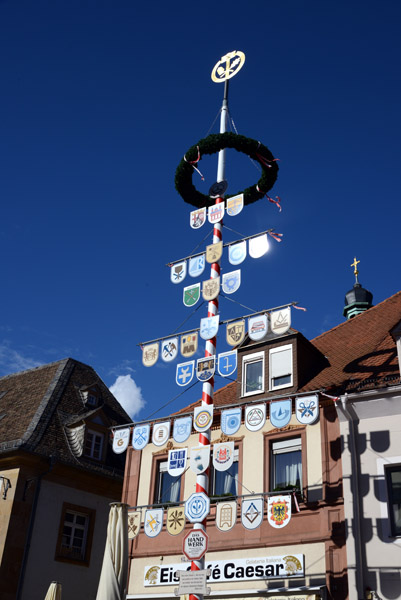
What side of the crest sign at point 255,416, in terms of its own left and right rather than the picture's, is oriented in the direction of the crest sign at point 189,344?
right

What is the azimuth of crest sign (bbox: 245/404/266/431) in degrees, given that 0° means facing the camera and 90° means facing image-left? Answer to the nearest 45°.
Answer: approximately 0°

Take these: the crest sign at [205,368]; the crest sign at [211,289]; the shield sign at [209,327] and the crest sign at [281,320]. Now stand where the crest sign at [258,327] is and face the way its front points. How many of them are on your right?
3

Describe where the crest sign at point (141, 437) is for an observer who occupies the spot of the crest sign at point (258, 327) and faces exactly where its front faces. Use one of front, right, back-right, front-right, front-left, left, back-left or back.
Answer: back-right

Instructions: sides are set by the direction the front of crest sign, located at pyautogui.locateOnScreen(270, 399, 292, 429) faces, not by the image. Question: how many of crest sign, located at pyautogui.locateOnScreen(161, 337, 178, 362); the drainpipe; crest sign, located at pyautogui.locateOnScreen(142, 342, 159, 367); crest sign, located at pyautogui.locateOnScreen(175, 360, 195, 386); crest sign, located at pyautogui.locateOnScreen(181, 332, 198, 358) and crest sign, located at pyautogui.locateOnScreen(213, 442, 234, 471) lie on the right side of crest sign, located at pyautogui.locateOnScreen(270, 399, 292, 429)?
5
